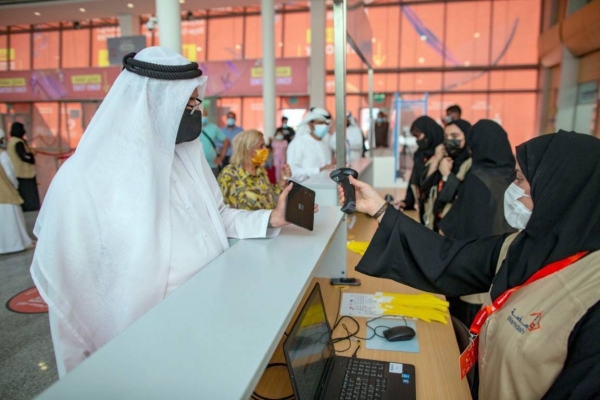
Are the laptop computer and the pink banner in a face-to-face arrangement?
no

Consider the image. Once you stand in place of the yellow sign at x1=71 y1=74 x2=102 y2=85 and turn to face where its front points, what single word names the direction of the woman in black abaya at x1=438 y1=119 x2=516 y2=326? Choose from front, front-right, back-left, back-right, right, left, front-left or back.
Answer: front

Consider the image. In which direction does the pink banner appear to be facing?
toward the camera

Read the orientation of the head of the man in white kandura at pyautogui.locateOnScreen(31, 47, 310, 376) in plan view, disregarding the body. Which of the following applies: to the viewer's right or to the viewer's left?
to the viewer's right

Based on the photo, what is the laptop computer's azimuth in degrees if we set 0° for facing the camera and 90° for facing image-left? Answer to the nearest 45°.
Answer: approximately 270°
